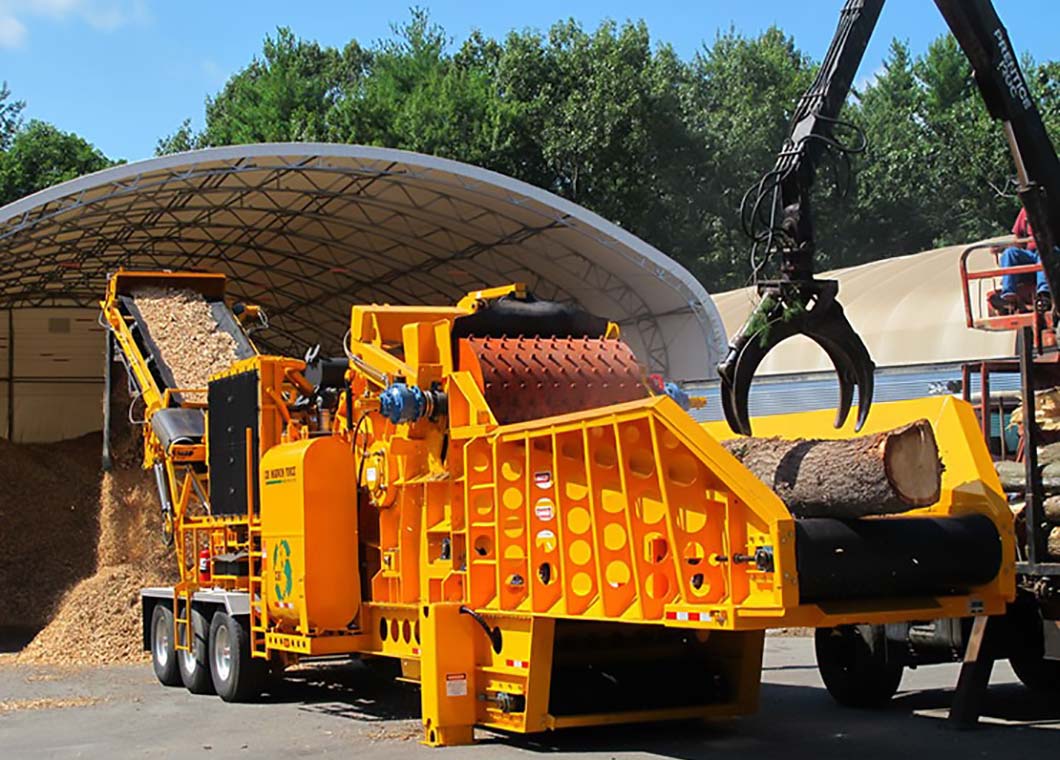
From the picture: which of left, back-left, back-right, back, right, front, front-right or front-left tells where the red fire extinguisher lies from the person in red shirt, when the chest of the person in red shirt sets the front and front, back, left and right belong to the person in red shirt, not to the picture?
front-right

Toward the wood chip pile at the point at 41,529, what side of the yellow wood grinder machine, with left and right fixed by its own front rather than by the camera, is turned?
back

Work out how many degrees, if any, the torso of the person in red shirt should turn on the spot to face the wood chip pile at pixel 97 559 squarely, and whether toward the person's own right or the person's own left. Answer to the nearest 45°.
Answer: approximately 45° to the person's own right

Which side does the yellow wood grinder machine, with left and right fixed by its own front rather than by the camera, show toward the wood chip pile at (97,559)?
back

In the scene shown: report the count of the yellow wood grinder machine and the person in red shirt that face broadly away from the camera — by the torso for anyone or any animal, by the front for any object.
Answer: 0

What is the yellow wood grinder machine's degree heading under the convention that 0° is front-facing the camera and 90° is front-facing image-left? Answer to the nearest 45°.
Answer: approximately 315°

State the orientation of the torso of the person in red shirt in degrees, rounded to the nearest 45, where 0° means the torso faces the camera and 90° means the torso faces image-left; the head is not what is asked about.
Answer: approximately 45°

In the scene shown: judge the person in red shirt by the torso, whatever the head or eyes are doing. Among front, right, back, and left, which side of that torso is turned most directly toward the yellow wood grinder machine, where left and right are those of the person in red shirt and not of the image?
front

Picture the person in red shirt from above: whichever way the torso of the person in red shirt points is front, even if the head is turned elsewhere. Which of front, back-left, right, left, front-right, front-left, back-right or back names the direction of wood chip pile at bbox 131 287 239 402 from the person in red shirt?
front-right
